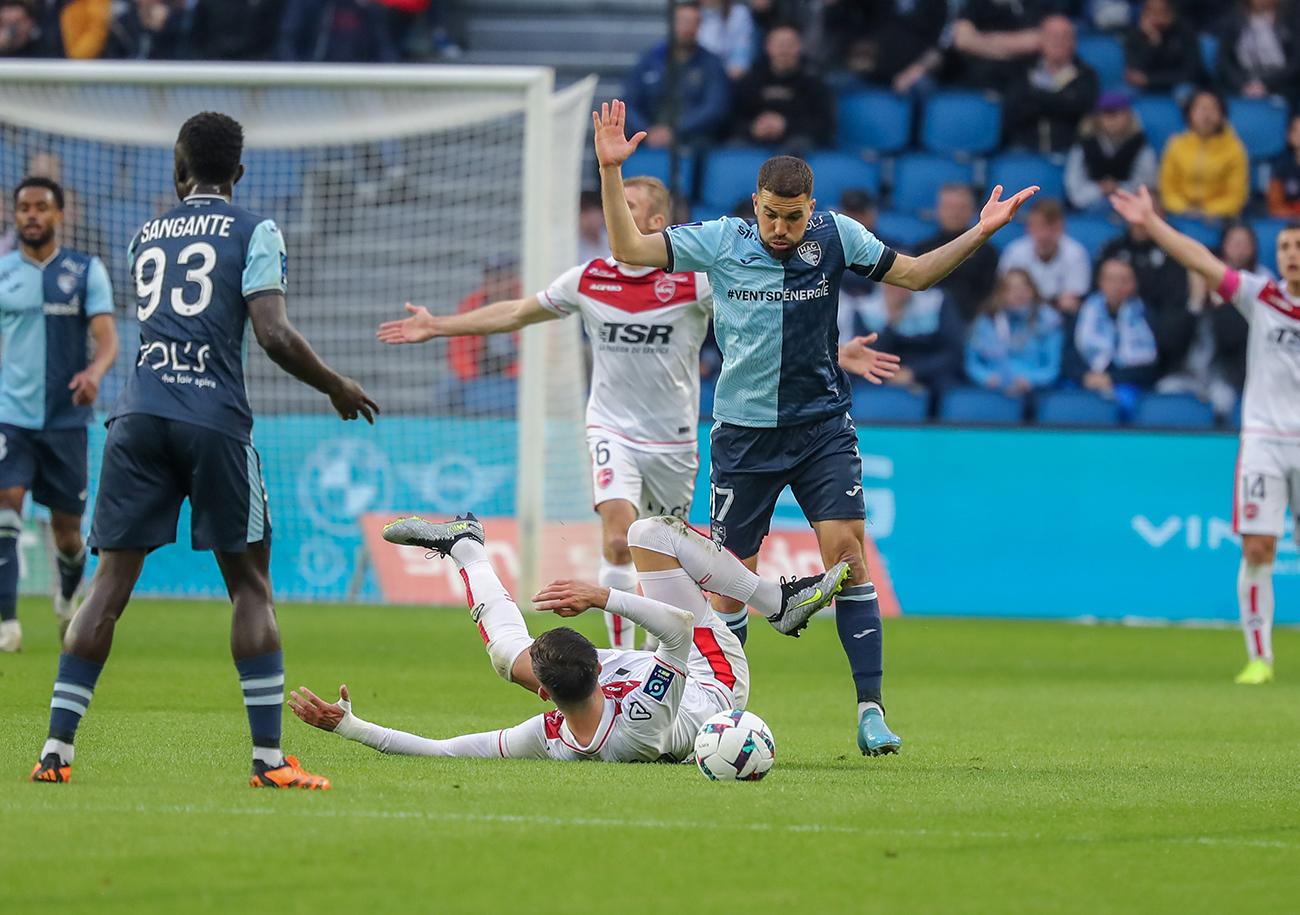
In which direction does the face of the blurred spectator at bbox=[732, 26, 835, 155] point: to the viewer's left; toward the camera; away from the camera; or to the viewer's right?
toward the camera

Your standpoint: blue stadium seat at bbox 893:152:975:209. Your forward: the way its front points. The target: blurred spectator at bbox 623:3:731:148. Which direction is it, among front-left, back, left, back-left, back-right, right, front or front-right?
right

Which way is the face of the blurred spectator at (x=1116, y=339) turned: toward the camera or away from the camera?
toward the camera

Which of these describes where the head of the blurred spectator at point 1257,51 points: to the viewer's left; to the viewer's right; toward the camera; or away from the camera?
toward the camera

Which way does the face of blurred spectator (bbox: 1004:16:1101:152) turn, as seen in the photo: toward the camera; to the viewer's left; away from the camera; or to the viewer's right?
toward the camera

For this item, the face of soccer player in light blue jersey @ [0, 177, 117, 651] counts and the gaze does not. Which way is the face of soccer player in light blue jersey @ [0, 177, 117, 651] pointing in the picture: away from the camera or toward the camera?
toward the camera

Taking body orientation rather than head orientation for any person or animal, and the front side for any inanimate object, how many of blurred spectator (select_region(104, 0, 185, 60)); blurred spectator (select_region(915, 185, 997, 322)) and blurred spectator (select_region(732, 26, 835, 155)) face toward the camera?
3

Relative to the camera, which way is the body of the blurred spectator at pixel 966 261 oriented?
toward the camera

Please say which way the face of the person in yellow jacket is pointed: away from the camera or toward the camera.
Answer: toward the camera

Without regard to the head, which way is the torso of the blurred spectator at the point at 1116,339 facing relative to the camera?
toward the camera

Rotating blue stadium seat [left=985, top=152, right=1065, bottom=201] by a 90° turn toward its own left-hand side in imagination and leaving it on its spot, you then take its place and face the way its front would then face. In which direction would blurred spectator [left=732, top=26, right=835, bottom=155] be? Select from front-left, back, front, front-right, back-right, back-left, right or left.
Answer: back

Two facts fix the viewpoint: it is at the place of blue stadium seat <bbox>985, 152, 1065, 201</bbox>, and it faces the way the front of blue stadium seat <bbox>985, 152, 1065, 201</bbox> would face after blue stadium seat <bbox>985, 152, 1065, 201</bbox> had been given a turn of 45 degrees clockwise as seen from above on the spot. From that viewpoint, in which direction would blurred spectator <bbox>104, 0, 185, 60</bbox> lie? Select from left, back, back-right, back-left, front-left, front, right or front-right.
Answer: front-right

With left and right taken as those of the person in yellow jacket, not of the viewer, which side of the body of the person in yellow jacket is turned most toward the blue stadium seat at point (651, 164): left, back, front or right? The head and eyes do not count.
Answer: right

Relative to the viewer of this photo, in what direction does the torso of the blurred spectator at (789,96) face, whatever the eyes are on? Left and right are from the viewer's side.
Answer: facing the viewer
